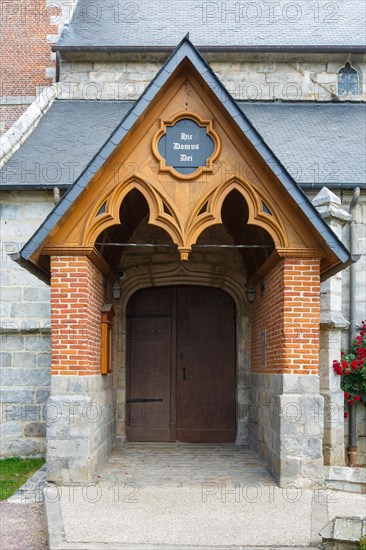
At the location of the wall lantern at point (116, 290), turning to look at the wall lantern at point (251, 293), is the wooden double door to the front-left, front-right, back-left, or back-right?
front-left

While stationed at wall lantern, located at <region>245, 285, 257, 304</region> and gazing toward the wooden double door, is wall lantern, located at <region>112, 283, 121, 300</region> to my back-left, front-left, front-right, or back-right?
front-left

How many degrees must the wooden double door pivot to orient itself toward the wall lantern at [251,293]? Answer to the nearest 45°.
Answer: approximately 45° to its left

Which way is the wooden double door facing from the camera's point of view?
toward the camera
